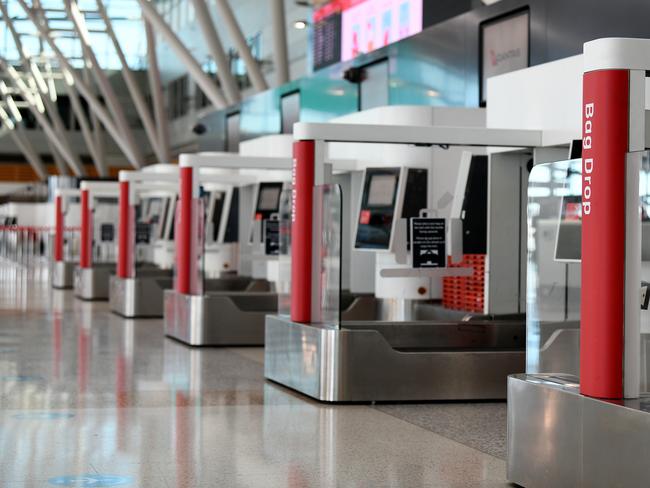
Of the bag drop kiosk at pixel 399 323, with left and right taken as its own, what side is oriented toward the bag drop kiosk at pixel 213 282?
right

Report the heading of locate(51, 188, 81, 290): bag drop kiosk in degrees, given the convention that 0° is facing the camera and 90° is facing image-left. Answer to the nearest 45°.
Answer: approximately 45°

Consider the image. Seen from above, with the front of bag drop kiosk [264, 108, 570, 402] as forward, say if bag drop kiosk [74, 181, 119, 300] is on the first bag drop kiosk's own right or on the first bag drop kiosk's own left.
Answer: on the first bag drop kiosk's own right

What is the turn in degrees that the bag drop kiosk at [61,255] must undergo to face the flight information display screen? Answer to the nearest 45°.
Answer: approximately 90° to its left

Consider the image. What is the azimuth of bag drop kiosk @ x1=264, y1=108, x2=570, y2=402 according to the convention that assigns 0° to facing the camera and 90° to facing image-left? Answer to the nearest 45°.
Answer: approximately 45°

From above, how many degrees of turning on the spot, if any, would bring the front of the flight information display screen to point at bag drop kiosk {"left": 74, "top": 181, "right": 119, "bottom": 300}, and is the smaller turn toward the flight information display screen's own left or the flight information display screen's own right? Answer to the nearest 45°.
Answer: approximately 90° to the flight information display screen's own right

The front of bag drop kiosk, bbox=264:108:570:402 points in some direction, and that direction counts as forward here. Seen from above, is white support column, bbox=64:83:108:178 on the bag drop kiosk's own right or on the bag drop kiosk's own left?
on the bag drop kiosk's own right

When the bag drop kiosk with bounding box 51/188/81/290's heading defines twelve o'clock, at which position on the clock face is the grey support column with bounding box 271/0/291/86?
The grey support column is roughly at 9 o'clock from the bag drop kiosk.

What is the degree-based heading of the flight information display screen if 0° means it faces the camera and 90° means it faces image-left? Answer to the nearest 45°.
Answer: approximately 45°
